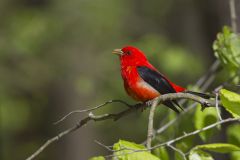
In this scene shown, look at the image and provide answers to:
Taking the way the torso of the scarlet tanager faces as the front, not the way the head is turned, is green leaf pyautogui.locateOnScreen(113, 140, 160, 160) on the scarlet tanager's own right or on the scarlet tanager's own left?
on the scarlet tanager's own left

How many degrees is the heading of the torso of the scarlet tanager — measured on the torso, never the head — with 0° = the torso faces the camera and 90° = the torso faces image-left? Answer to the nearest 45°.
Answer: approximately 90°

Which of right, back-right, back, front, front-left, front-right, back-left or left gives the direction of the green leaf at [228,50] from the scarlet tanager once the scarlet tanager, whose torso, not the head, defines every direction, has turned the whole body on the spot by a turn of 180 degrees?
front-right

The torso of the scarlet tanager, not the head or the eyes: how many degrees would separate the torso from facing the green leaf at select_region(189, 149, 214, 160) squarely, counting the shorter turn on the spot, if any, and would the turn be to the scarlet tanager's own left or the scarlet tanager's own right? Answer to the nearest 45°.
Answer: approximately 90° to the scarlet tanager's own left

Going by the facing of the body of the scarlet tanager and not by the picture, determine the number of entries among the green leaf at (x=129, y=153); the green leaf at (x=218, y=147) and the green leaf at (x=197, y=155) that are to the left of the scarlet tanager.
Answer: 3
